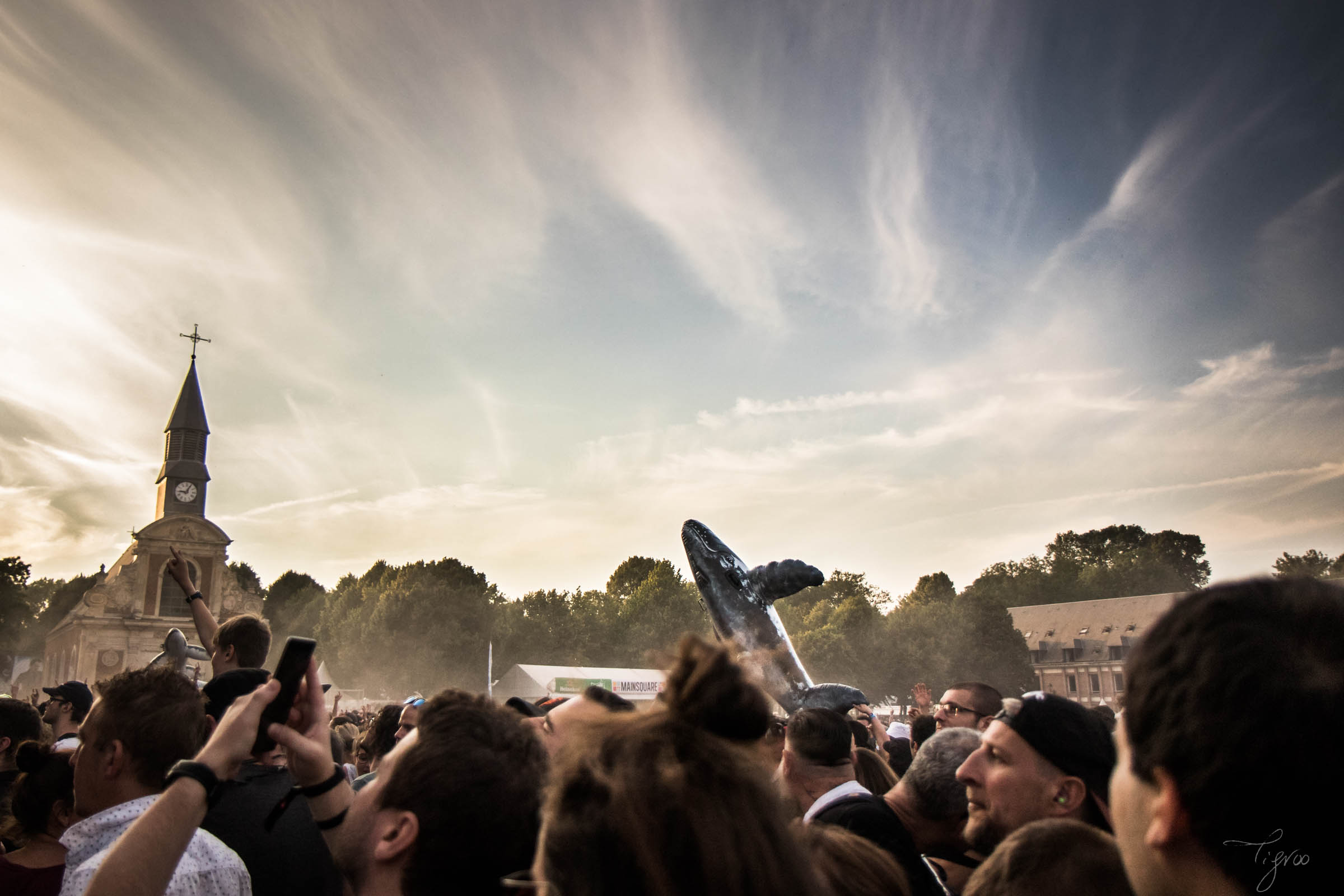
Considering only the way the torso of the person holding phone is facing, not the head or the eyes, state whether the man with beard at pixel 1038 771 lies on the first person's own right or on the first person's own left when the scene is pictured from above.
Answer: on the first person's own right

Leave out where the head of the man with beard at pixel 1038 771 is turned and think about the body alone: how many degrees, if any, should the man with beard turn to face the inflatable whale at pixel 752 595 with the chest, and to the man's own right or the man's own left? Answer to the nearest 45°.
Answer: approximately 45° to the man's own right

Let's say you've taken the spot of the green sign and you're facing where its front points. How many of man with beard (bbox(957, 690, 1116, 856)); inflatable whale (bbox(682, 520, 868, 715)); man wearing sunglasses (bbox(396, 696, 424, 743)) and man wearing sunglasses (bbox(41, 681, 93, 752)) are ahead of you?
4

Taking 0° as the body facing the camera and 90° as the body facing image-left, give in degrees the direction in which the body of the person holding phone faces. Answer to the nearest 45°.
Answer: approximately 135°

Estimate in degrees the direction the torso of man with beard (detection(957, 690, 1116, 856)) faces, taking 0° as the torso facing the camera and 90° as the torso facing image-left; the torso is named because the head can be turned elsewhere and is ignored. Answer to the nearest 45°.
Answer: approximately 90°

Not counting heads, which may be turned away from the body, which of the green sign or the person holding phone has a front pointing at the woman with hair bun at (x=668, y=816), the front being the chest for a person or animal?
the green sign

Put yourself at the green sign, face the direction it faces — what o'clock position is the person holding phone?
The person holding phone is roughly at 12 o'clock from the green sign.

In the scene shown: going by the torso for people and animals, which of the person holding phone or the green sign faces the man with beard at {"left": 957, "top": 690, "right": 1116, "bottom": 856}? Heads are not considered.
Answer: the green sign

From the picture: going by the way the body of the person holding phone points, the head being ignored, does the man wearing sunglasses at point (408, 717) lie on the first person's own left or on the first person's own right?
on the first person's own right

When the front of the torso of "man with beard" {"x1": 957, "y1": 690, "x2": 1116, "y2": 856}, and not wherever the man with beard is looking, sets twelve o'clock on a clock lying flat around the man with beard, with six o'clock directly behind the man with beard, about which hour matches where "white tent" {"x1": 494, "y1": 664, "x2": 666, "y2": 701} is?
The white tent is roughly at 2 o'clock from the man with beard.
